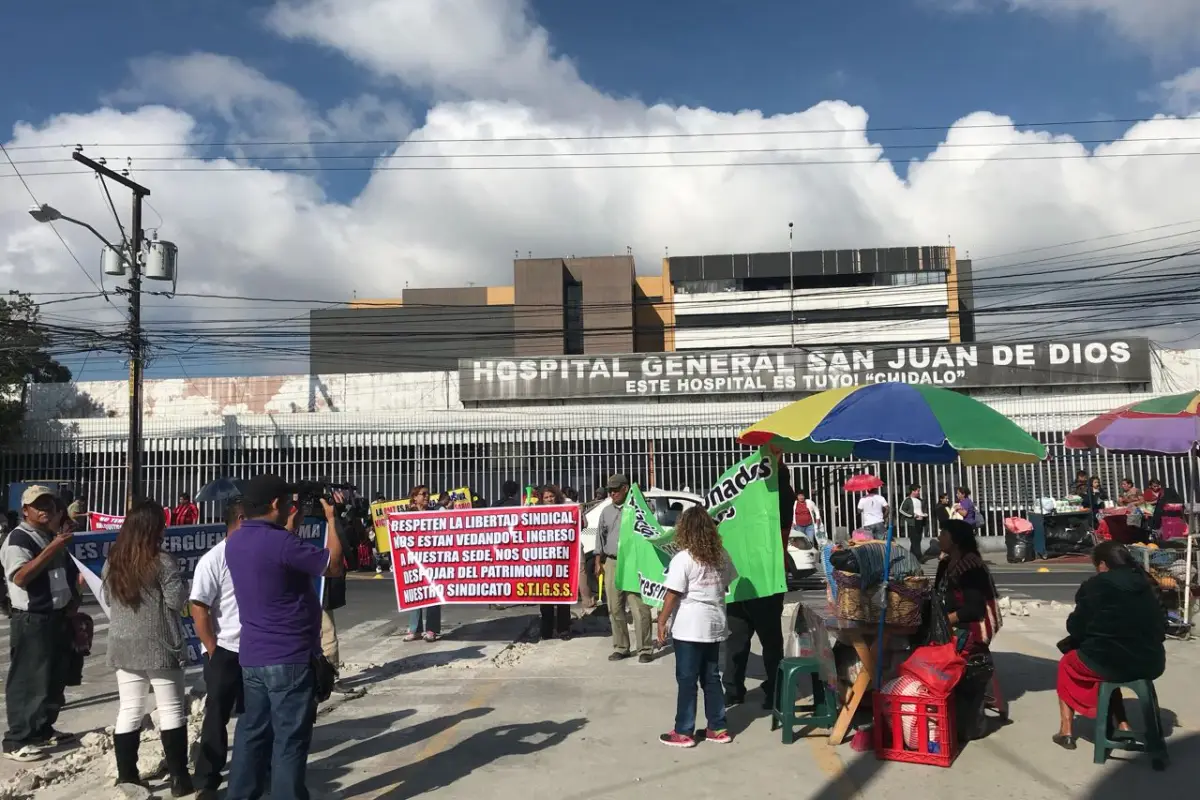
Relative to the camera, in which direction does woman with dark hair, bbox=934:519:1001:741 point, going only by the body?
to the viewer's left

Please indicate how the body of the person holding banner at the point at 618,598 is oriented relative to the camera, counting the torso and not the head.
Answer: toward the camera

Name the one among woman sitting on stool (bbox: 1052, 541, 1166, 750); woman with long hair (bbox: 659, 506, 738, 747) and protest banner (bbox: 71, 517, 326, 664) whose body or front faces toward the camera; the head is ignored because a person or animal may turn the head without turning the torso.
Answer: the protest banner

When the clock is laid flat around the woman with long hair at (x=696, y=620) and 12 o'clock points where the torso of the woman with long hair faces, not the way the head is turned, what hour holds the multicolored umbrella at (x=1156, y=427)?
The multicolored umbrella is roughly at 3 o'clock from the woman with long hair.

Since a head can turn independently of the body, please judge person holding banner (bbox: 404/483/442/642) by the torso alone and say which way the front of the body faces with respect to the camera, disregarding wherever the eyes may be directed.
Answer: toward the camera

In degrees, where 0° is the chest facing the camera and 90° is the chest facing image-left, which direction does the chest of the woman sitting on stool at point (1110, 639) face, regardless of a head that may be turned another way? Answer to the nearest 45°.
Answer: approximately 135°

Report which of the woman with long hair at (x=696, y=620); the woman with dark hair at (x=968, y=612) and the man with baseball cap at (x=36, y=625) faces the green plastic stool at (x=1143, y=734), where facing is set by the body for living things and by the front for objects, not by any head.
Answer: the man with baseball cap

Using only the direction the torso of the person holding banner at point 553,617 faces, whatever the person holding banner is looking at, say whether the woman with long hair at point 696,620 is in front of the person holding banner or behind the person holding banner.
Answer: in front

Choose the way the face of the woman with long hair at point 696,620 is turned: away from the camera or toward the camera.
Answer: away from the camera

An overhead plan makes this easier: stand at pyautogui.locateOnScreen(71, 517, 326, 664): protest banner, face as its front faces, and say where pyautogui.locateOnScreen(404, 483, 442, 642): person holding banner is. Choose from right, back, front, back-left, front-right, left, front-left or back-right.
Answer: back-left

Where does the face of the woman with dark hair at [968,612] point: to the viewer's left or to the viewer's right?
to the viewer's left

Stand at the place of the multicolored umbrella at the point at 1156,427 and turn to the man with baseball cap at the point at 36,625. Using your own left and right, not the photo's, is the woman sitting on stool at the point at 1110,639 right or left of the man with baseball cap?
left

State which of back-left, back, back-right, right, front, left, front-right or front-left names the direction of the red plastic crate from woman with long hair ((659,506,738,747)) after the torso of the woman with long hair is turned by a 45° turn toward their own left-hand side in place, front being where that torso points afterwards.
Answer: back

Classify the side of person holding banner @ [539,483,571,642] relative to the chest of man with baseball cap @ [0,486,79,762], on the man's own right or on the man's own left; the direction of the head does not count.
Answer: on the man's own left

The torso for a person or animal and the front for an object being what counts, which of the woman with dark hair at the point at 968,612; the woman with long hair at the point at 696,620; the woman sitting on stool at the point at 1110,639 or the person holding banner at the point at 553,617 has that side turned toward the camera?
the person holding banner

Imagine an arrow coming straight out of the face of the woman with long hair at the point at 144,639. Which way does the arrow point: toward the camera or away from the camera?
away from the camera
